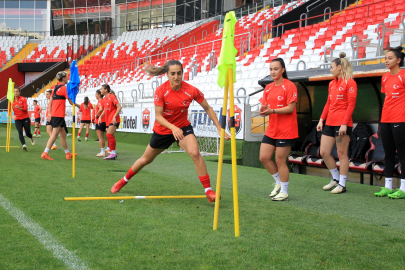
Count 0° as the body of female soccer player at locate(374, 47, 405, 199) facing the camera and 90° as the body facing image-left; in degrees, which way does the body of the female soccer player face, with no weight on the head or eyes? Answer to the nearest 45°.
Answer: approximately 45°

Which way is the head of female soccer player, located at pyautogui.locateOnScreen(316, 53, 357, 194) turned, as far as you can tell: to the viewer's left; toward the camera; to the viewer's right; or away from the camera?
to the viewer's left

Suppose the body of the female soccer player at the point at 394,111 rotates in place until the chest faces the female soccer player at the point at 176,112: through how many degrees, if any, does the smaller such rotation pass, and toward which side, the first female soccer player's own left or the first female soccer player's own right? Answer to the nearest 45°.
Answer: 0° — they already face them

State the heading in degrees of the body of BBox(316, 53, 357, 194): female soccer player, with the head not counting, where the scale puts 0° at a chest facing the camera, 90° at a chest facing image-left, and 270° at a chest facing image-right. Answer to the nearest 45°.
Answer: approximately 45°

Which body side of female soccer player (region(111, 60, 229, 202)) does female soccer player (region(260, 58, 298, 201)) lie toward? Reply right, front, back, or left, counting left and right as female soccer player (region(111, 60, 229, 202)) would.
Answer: left

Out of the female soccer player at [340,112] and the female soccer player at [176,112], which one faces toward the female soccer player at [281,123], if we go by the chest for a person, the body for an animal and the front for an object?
the female soccer player at [340,112]
